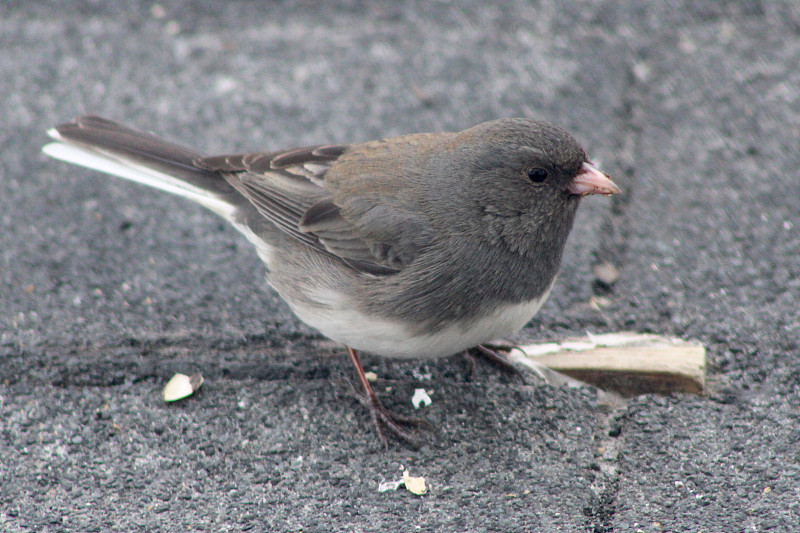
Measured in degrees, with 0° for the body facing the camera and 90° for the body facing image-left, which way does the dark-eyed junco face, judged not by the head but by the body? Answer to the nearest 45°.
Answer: approximately 270°
